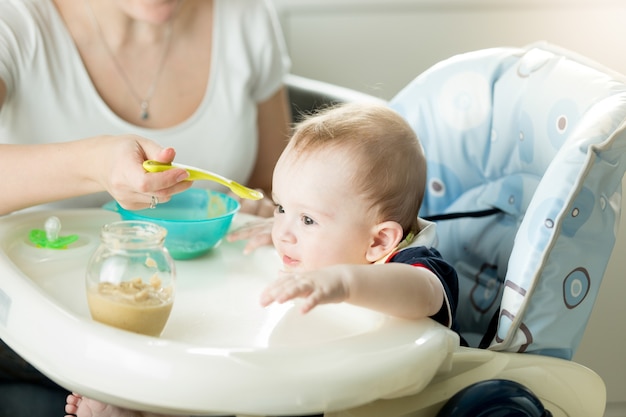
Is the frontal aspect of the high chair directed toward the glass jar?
yes

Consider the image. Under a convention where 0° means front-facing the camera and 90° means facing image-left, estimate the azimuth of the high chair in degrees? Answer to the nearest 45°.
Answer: approximately 45°
